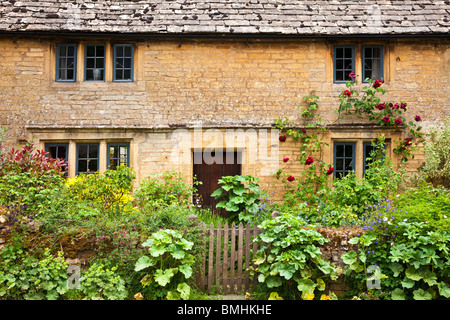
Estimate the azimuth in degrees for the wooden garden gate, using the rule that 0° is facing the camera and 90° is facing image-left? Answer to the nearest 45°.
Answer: approximately 0°

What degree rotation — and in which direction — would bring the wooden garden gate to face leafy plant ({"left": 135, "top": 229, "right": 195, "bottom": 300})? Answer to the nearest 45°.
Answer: approximately 45° to its right

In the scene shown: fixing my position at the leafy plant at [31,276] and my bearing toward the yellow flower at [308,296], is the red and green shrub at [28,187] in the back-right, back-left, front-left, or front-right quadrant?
back-left

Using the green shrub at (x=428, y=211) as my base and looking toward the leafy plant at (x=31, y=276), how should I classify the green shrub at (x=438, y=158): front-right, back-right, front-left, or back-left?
back-right

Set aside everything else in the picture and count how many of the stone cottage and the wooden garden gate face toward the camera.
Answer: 2

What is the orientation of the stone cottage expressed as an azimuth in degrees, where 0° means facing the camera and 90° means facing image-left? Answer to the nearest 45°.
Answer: approximately 0°

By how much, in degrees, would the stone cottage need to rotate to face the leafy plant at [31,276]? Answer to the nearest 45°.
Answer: approximately 45° to its right

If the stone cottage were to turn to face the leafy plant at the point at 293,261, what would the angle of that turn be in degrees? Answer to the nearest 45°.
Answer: approximately 45° to its left

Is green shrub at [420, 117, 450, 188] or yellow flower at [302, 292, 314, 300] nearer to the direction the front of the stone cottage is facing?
the yellow flower

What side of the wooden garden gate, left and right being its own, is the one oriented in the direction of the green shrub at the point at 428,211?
left

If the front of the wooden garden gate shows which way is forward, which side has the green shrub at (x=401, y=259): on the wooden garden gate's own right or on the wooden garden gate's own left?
on the wooden garden gate's own left
